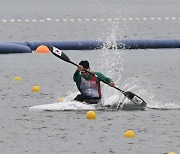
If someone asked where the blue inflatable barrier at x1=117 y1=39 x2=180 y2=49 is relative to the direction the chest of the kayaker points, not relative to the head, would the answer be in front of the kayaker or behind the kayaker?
behind

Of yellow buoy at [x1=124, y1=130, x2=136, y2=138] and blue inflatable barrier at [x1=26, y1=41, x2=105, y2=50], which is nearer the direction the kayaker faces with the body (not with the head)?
the yellow buoy
